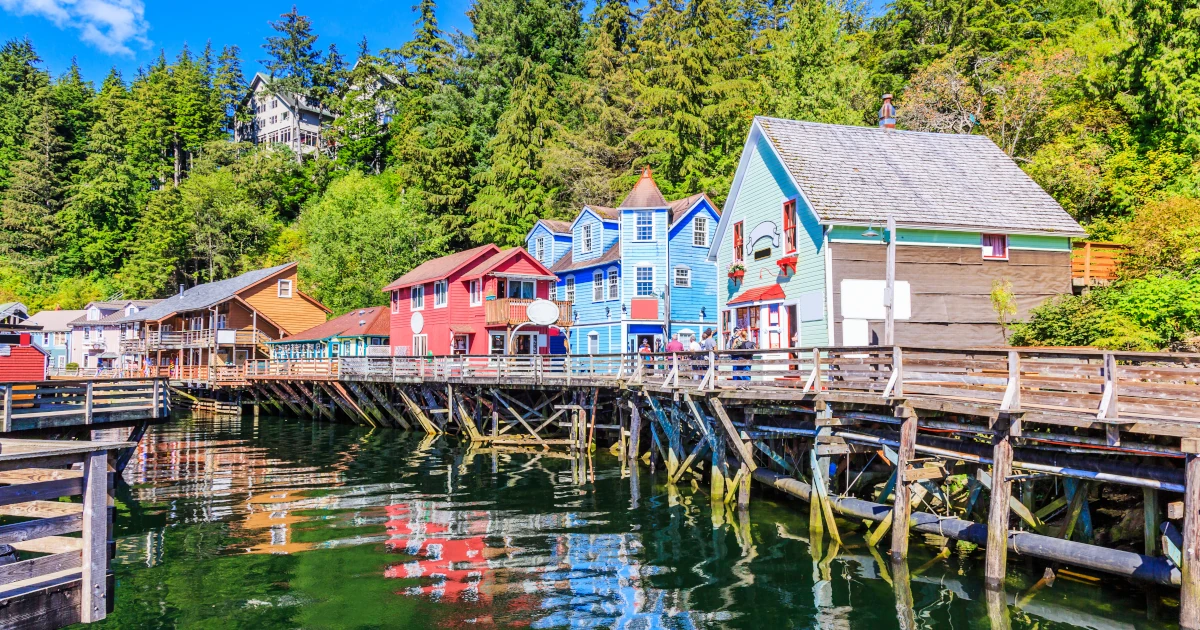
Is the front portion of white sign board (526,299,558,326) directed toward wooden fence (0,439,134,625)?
yes

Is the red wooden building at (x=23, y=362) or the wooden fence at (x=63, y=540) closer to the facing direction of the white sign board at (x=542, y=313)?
the wooden fence

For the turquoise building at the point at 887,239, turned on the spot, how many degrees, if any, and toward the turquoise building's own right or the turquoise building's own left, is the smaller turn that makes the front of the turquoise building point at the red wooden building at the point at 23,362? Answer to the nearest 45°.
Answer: approximately 45° to the turquoise building's own right

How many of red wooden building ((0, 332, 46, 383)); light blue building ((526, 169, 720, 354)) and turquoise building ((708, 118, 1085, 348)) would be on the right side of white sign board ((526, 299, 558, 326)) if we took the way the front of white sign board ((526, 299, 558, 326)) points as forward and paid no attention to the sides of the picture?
1

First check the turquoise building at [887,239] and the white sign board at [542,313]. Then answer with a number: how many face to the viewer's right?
0

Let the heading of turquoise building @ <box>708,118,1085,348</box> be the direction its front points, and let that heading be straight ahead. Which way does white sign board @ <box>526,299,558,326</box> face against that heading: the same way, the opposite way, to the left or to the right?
to the left

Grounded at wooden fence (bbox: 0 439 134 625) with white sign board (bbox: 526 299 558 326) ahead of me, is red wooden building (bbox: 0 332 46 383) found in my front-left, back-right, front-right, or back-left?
front-left

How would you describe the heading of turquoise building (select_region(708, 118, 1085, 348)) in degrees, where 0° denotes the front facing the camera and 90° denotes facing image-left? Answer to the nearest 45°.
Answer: approximately 45°

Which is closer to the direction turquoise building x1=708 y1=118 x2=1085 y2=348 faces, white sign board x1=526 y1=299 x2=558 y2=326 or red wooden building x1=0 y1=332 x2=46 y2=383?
the red wooden building

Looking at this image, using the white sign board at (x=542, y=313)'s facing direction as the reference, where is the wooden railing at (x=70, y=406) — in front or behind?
in front

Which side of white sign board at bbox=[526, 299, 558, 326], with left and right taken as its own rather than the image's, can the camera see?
front

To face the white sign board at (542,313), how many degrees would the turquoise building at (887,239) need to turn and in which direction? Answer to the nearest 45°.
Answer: approximately 90° to its right

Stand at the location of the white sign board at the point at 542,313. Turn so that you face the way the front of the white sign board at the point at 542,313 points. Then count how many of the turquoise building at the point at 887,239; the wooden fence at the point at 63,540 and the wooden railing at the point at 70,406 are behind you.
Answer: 0

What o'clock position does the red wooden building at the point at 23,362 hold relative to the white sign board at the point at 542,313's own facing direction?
The red wooden building is roughly at 3 o'clock from the white sign board.

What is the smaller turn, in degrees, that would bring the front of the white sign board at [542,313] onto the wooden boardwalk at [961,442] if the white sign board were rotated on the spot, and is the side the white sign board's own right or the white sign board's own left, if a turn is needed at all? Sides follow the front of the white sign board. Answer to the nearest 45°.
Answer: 0° — it already faces it
